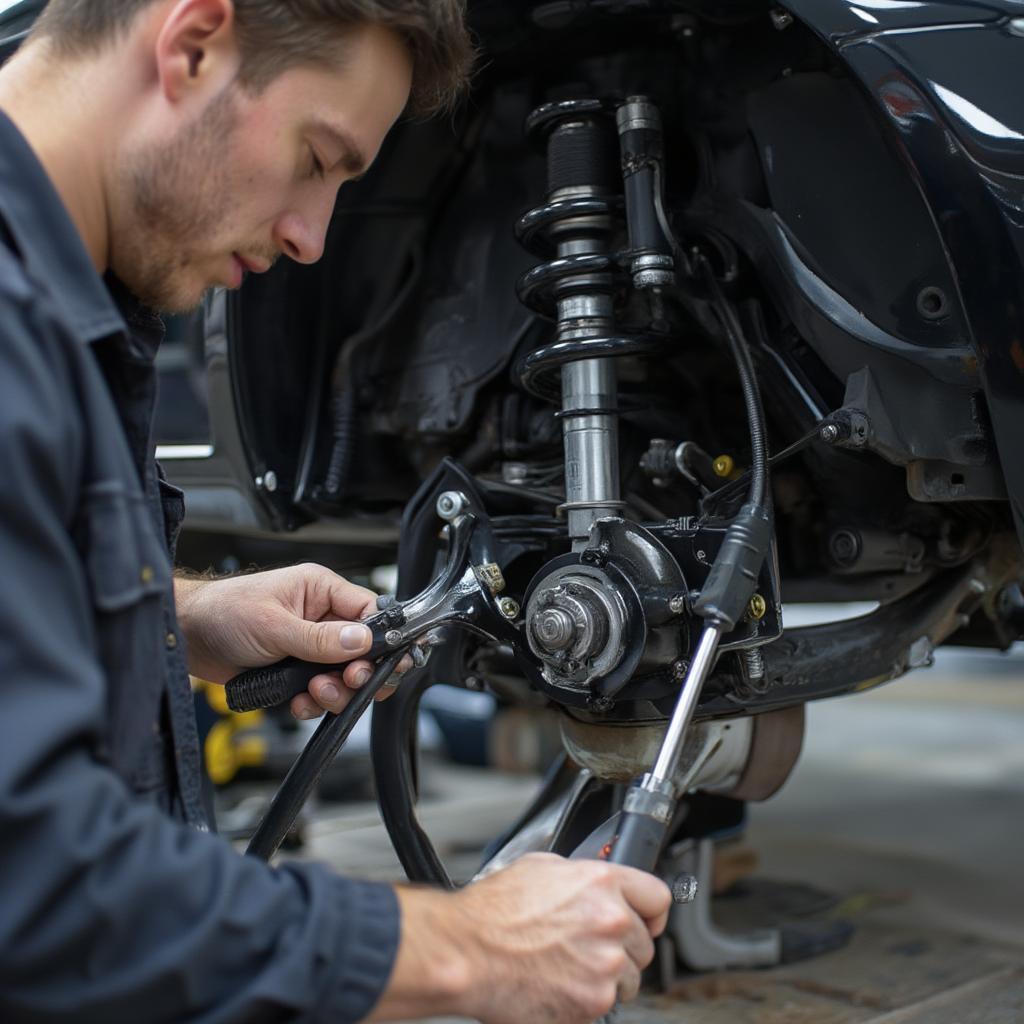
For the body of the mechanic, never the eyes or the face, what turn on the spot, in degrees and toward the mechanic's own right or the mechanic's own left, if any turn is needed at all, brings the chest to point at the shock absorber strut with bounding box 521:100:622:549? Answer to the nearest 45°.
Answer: approximately 45° to the mechanic's own left

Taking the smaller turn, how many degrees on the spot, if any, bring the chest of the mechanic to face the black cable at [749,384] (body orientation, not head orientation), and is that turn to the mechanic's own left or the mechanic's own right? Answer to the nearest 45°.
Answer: approximately 45° to the mechanic's own left

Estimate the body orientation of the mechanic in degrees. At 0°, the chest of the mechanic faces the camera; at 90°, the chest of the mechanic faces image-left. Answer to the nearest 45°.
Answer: approximately 270°

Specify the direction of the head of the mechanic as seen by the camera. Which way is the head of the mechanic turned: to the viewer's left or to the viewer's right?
to the viewer's right
